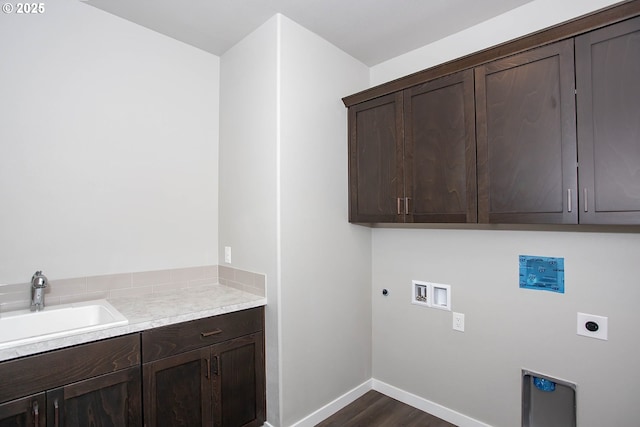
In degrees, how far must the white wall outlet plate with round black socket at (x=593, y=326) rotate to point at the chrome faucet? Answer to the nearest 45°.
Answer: approximately 45° to its right

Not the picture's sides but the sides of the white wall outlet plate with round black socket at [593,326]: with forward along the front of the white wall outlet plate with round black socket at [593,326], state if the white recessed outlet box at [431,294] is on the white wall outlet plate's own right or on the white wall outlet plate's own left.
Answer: on the white wall outlet plate's own right

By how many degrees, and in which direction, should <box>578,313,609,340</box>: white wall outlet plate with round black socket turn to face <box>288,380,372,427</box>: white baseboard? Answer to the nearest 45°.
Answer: approximately 90° to its right

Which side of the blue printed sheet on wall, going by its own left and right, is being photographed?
front

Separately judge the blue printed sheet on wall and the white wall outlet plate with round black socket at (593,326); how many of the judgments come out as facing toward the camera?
2

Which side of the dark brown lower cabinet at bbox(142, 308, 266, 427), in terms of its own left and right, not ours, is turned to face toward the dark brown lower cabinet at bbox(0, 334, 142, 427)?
right

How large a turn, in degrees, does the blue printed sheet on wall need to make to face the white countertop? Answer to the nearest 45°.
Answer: approximately 45° to its right

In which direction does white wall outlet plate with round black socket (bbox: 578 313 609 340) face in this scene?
toward the camera

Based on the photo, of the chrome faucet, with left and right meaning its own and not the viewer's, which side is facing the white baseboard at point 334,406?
left

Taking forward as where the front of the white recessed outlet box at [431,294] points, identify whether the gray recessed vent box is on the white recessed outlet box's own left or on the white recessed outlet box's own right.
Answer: on the white recessed outlet box's own left
